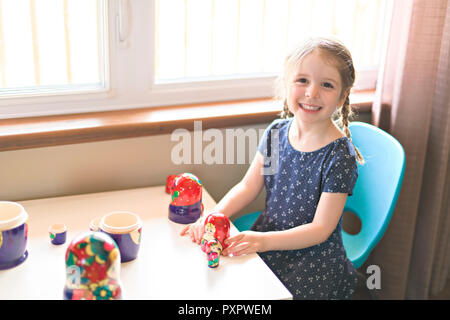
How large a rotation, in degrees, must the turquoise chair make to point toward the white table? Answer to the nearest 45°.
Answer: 0° — it already faces it

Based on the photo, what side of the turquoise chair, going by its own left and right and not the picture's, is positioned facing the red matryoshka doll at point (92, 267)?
front

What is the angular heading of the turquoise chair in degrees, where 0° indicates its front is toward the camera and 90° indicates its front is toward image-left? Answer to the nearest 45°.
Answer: approximately 45°

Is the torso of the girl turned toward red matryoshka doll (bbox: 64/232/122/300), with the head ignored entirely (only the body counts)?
yes

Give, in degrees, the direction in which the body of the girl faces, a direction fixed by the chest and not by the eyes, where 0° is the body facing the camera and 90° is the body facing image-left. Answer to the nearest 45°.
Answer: approximately 45°
